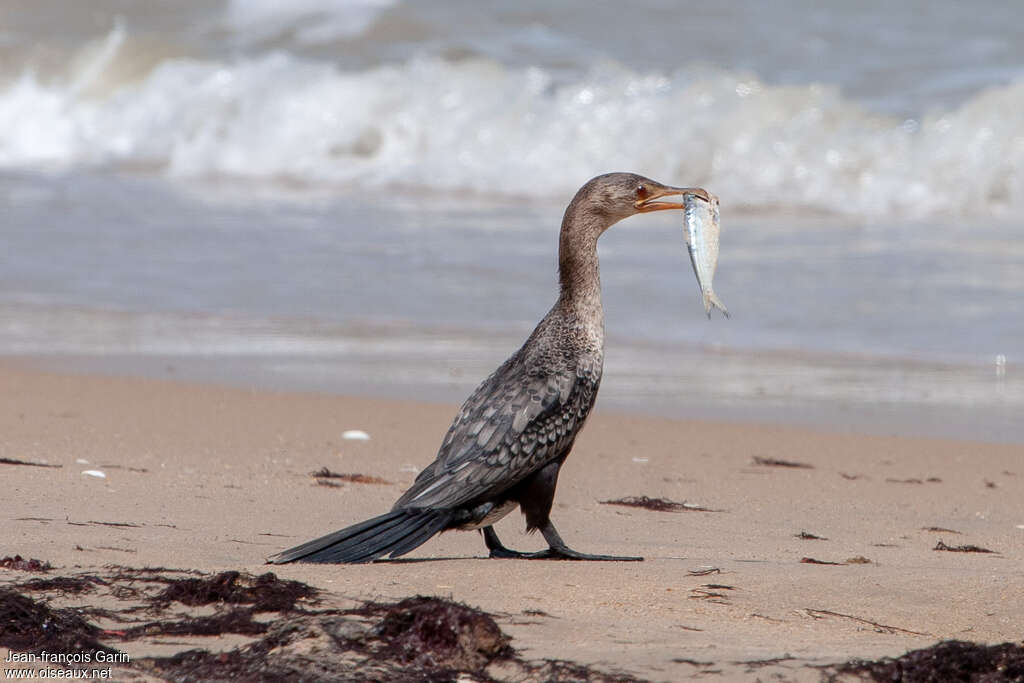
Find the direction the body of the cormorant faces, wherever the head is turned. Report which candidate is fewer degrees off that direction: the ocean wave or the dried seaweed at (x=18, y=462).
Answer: the ocean wave

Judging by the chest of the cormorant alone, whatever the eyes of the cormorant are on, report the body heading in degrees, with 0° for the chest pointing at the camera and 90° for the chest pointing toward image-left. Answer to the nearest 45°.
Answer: approximately 270°

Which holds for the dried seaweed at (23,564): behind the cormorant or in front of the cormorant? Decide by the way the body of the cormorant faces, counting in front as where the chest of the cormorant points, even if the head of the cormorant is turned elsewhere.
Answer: behind

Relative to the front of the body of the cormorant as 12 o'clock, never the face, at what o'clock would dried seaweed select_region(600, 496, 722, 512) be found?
The dried seaweed is roughly at 10 o'clock from the cormorant.

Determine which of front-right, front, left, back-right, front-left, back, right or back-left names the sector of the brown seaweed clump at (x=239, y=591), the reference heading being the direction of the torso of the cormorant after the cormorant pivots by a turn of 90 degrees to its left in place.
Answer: back-left

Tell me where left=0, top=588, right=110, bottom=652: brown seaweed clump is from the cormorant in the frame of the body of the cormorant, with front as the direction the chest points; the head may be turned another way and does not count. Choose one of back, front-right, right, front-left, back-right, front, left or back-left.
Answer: back-right

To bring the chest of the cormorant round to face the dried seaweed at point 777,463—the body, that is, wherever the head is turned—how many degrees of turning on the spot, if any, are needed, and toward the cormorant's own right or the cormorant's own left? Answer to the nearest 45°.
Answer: approximately 45° to the cormorant's own left

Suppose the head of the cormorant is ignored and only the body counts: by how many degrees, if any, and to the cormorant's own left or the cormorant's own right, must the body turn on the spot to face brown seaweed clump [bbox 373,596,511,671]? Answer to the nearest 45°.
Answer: approximately 90° to the cormorant's own right
